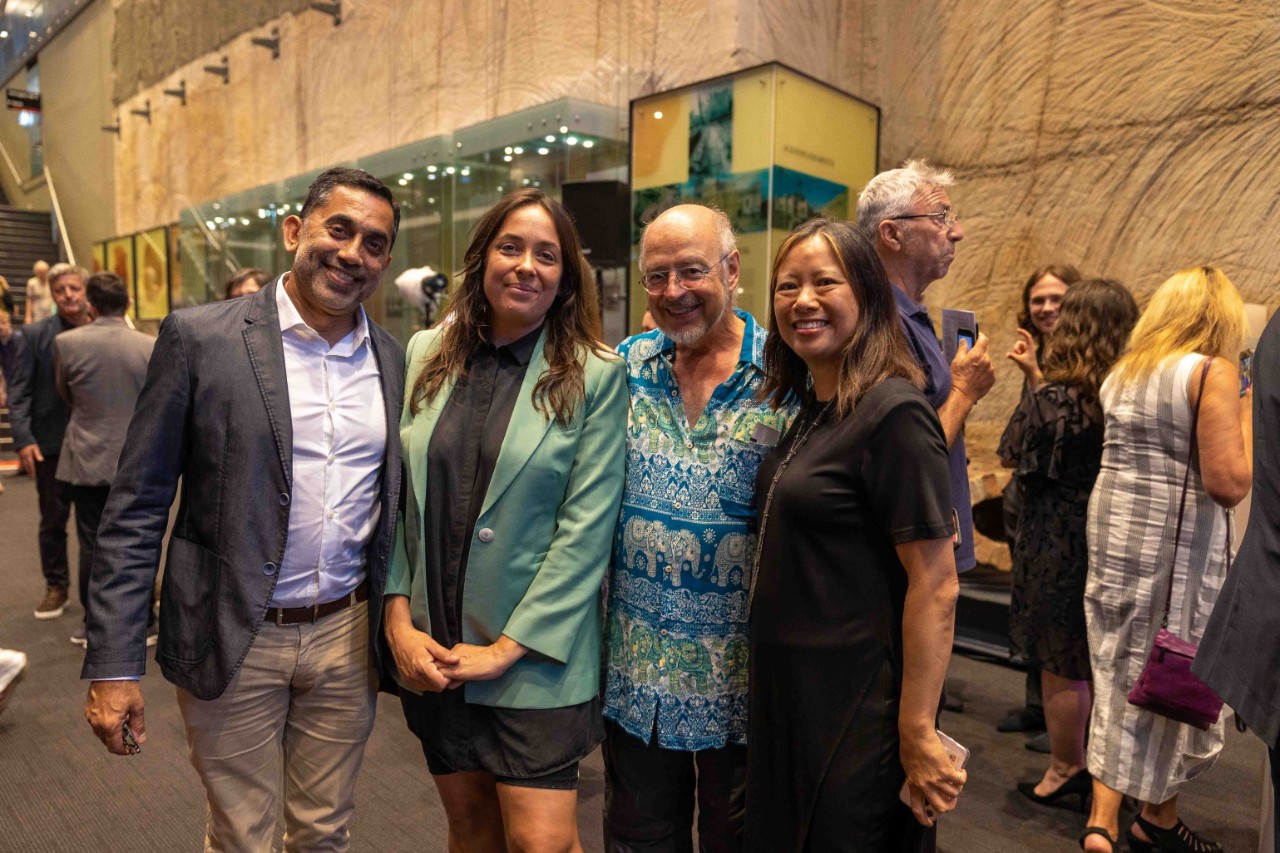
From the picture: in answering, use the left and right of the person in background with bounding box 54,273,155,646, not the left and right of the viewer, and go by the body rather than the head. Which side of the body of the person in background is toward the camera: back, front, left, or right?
back

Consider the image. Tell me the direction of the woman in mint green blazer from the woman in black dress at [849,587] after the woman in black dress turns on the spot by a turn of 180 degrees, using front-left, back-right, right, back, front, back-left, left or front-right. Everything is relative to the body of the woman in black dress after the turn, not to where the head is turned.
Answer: back-left

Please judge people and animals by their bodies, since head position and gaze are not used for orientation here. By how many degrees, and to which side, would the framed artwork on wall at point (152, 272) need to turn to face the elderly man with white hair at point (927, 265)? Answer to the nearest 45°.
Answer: approximately 45° to its left

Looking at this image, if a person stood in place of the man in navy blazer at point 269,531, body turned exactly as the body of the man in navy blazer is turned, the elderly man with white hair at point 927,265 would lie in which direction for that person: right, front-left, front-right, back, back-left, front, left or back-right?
front-left

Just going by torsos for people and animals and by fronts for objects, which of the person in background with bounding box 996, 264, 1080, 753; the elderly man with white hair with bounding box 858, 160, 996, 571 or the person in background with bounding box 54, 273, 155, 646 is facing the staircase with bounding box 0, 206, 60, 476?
the person in background with bounding box 54, 273, 155, 646

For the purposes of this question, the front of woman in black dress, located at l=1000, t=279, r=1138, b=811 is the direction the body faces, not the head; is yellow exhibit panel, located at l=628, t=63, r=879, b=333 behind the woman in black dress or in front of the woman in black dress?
in front

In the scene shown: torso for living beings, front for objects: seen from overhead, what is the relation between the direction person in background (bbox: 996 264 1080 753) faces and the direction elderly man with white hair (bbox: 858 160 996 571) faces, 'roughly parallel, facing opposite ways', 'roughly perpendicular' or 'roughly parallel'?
roughly perpendicular

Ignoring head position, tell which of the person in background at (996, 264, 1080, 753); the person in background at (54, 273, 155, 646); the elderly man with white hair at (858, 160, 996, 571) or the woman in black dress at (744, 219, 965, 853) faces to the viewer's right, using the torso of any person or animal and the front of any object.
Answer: the elderly man with white hair

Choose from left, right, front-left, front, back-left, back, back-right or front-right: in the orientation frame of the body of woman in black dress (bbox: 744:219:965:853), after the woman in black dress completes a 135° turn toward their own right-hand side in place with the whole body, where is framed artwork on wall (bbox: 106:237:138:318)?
front-left

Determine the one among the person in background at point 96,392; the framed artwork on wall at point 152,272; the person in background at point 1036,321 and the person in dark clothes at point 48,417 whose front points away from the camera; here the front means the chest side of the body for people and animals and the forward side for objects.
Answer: the person in background at point 96,392

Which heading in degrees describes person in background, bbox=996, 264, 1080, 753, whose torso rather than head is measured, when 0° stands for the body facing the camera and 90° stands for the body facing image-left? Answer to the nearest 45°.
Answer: approximately 0°

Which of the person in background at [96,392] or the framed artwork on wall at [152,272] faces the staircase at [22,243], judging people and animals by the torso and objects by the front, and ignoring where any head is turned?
the person in background

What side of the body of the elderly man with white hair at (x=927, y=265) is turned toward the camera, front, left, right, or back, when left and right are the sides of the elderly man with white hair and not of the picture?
right

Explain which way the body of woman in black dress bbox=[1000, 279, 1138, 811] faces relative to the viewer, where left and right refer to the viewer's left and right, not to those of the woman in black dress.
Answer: facing away from the viewer and to the left of the viewer

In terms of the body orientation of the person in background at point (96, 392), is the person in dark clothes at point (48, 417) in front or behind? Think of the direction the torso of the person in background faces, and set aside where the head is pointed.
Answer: in front
